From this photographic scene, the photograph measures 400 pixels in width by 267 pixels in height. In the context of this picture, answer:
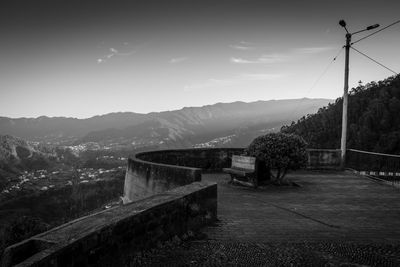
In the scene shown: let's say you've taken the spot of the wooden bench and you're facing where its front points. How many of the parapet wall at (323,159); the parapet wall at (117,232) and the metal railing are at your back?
2

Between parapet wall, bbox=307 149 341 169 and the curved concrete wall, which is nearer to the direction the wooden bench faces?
the curved concrete wall

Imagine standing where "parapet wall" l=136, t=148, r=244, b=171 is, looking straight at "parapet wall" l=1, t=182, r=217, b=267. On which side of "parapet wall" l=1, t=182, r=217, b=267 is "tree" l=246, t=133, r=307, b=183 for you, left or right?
left

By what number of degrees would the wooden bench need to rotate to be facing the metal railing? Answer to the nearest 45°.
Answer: approximately 180°
